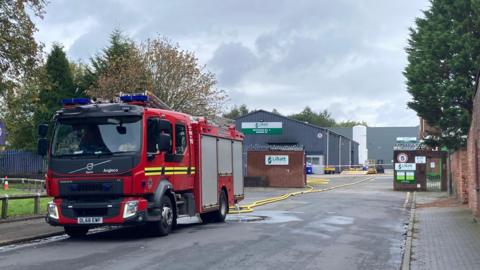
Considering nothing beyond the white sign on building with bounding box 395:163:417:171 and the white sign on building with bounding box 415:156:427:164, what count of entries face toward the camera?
2

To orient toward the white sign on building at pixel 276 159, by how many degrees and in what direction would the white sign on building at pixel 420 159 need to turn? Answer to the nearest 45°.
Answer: approximately 90° to its right

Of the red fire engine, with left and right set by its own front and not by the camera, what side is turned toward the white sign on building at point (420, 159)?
back

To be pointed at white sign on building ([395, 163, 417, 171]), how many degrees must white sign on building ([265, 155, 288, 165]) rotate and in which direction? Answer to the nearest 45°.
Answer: approximately 45° to its left

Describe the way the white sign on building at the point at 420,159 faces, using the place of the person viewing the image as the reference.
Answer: facing the viewer

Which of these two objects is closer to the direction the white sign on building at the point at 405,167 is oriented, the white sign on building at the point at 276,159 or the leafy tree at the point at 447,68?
the leafy tree

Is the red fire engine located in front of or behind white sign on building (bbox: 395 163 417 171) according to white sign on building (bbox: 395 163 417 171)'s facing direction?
in front

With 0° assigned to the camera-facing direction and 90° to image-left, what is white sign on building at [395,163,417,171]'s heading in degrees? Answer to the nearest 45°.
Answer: approximately 0°

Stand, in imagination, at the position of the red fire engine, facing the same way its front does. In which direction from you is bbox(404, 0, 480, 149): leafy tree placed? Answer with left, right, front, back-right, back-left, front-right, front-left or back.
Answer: back

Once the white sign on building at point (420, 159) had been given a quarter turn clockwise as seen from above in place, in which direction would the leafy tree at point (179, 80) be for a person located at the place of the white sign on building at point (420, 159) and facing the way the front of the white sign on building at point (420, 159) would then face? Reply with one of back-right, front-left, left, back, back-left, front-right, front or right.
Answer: front-left

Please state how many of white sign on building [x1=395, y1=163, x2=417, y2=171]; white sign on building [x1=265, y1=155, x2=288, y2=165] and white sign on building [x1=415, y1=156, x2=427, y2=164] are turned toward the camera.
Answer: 3
